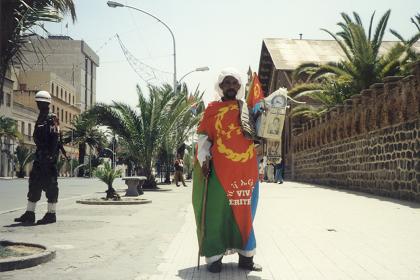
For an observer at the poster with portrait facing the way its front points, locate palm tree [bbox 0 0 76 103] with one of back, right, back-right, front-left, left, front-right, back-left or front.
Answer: right

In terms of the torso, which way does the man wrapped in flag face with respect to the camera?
toward the camera

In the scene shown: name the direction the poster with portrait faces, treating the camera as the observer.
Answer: facing the viewer

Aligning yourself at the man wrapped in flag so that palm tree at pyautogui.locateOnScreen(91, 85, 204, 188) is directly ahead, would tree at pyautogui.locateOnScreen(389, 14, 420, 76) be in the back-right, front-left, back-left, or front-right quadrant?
front-right

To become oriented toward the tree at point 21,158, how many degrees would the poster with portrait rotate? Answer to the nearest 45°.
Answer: approximately 135° to its right

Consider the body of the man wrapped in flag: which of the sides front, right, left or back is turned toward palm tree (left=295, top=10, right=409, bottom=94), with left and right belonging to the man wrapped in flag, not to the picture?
back

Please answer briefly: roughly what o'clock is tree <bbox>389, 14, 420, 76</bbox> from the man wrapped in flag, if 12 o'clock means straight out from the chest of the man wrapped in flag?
The tree is roughly at 7 o'clock from the man wrapped in flag.

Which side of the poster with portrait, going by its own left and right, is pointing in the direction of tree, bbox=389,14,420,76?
back
